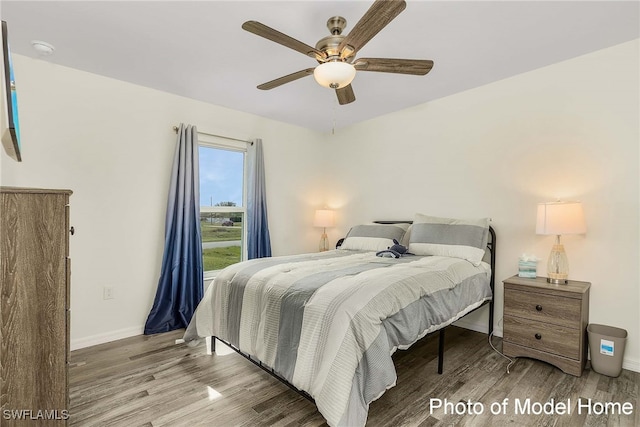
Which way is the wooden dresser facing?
to the viewer's right

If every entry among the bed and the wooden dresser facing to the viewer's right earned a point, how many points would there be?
1

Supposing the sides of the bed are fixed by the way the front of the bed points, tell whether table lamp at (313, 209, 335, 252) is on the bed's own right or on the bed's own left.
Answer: on the bed's own right

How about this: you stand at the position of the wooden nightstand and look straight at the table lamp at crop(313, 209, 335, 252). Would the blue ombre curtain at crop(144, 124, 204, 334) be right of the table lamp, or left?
left

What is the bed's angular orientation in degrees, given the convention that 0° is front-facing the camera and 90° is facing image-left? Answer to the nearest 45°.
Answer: approximately 45°

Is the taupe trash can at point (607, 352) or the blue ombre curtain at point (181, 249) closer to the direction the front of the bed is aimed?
the blue ombre curtain

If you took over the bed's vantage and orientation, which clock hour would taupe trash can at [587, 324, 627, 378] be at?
The taupe trash can is roughly at 7 o'clock from the bed.

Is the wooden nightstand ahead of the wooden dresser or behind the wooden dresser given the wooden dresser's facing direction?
ahead

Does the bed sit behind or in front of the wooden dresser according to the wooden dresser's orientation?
in front

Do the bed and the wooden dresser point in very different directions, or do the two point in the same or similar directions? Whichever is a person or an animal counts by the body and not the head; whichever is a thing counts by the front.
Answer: very different directions
